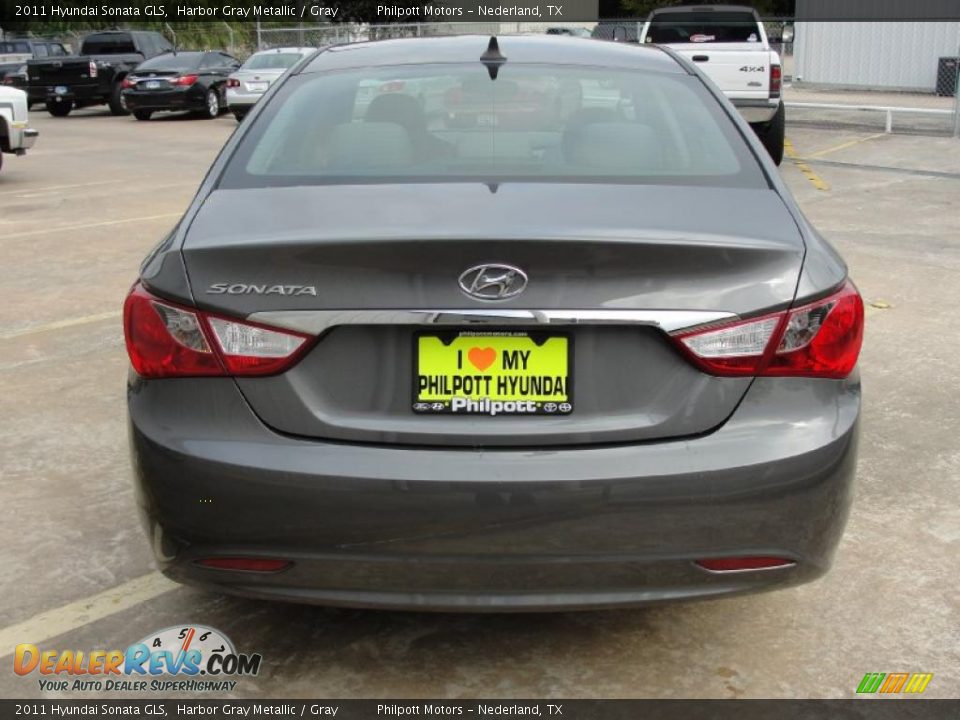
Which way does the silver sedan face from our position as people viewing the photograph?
facing away from the viewer and to the right of the viewer

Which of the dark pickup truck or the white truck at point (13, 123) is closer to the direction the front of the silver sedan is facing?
the dark pickup truck

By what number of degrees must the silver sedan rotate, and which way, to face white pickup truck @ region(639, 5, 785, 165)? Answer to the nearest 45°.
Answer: approximately 90° to its right

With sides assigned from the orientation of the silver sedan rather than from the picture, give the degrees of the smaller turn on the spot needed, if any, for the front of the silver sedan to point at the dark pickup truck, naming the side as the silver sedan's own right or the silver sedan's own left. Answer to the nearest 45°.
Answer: approximately 90° to the silver sedan's own left

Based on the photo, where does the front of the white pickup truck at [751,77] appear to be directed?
away from the camera

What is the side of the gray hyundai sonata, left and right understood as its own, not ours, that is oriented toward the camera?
back

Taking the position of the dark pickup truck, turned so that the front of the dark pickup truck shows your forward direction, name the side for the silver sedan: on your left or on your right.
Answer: on your right

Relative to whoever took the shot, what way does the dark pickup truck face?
facing away from the viewer and to the right of the viewer

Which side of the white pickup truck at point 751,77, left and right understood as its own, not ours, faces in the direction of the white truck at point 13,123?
left

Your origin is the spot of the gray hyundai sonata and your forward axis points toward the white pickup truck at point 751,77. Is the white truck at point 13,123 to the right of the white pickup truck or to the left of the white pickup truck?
left

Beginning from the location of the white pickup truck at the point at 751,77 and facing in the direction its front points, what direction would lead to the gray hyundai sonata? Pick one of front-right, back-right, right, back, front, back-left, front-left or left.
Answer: back
